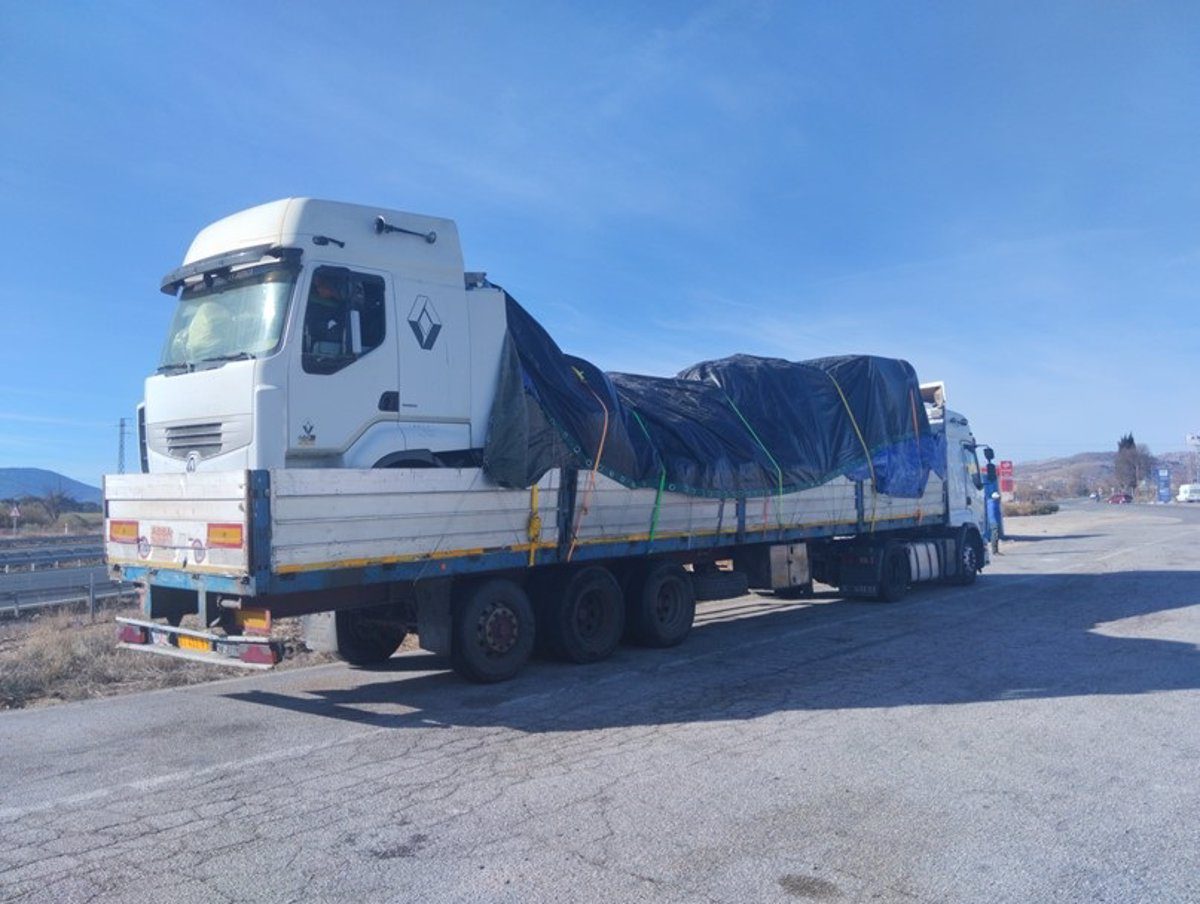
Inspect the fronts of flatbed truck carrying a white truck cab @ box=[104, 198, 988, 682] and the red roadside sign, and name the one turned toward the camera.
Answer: the red roadside sign

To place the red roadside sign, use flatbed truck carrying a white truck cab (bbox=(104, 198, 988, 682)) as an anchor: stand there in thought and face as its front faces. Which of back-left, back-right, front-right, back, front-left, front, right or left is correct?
front

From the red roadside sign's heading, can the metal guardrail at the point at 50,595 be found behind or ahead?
ahead

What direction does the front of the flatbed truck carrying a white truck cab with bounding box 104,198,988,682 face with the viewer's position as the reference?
facing away from the viewer and to the right of the viewer

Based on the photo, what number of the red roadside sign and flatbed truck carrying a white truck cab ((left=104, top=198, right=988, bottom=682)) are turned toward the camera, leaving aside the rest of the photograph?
1

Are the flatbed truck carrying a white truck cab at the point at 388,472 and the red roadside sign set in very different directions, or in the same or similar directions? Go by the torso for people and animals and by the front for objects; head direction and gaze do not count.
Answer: very different directions

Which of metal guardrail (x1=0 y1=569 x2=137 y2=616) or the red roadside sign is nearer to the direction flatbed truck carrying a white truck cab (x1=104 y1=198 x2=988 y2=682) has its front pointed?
the red roadside sign

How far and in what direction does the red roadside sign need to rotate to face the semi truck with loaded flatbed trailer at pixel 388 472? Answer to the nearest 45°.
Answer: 0° — it already faces it

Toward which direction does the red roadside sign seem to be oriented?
toward the camera
